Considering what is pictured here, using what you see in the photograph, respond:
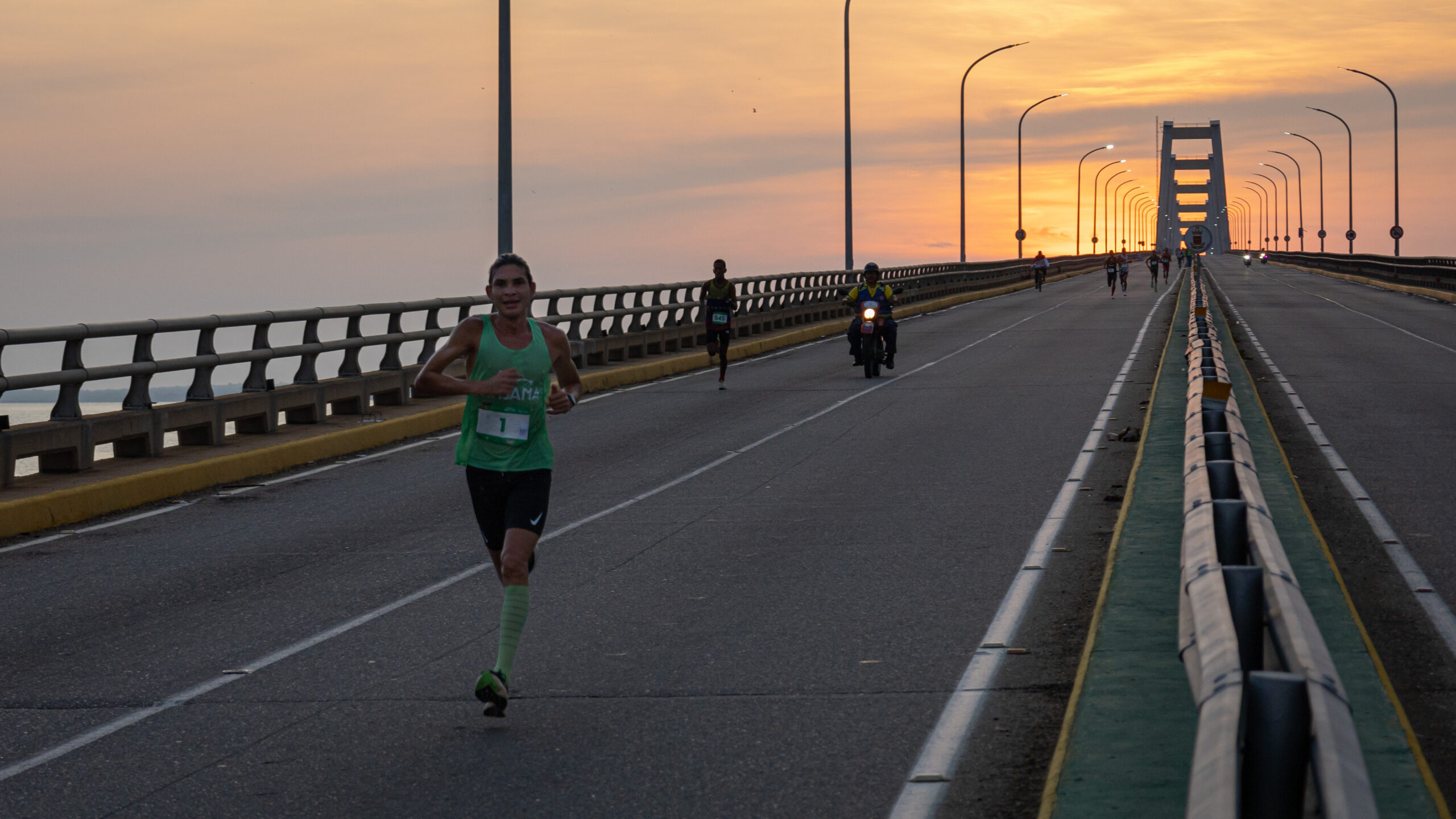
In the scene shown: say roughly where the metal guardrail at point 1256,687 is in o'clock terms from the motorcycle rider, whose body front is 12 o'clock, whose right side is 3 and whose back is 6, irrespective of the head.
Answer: The metal guardrail is roughly at 12 o'clock from the motorcycle rider.

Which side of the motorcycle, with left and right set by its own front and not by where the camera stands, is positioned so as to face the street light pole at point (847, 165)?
back

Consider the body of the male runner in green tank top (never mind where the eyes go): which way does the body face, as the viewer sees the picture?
toward the camera

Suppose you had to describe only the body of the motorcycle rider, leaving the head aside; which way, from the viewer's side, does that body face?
toward the camera

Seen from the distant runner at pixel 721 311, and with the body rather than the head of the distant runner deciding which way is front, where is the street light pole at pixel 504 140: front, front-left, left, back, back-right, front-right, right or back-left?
right

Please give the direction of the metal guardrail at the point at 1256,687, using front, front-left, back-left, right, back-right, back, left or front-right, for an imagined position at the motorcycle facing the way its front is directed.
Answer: front

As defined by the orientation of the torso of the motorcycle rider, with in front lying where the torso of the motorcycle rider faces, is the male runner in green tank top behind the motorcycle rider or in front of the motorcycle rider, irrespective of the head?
in front

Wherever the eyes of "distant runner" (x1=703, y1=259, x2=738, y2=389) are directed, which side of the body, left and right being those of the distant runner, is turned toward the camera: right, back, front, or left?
front
